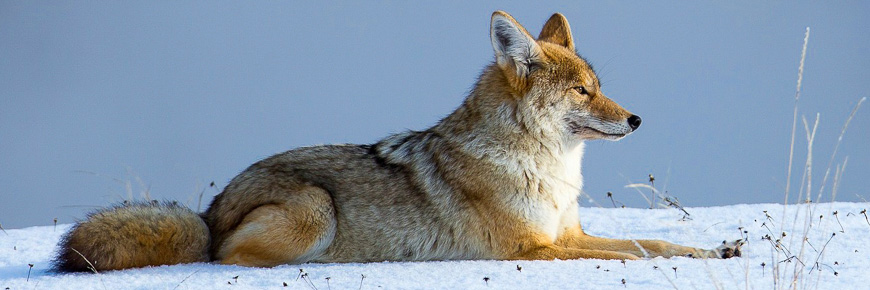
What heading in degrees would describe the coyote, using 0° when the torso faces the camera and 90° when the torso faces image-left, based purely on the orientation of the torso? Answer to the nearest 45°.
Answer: approximately 270°
